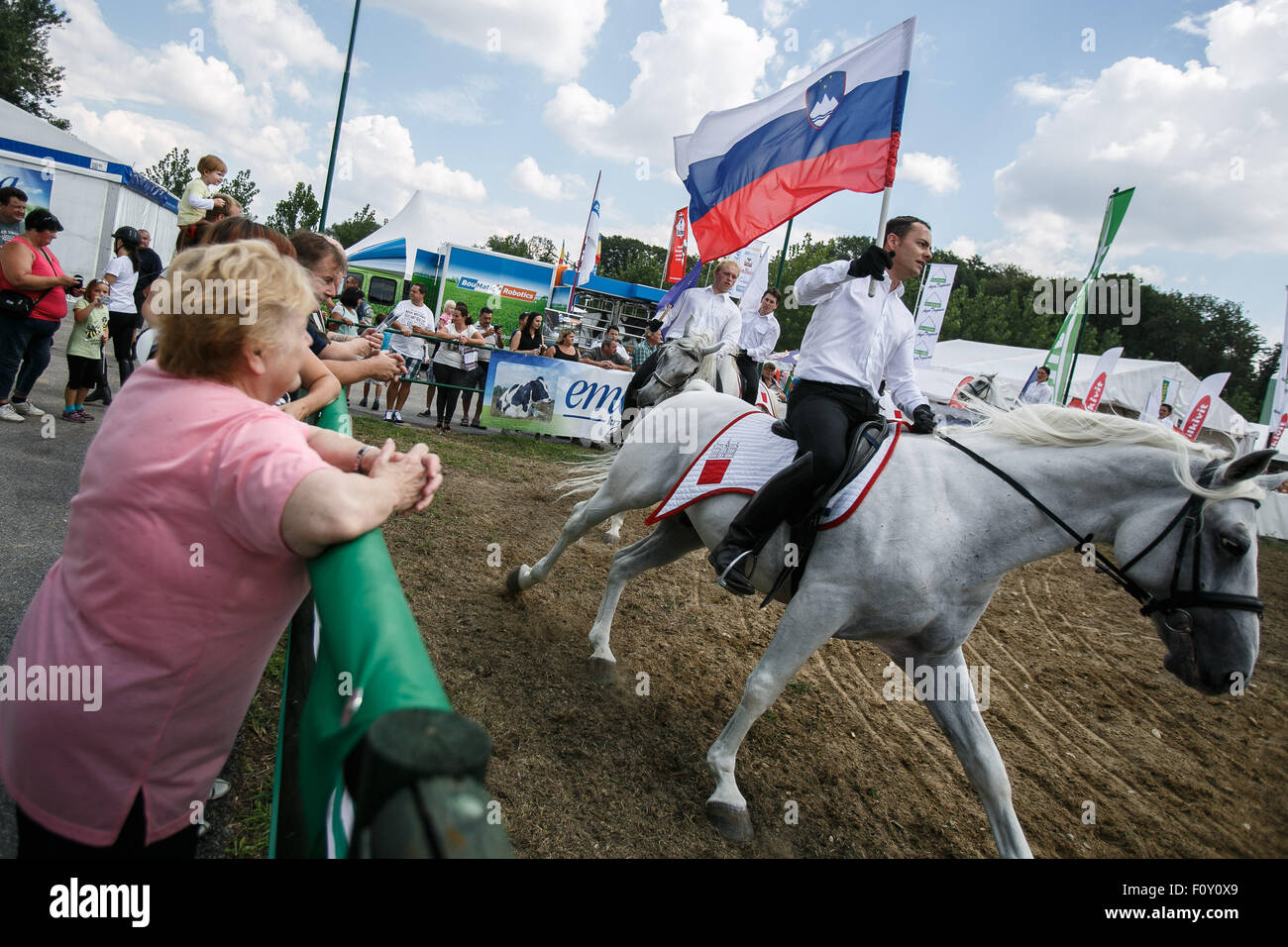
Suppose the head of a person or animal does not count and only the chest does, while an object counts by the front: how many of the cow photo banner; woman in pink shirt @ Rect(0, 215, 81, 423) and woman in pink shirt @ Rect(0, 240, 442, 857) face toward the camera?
1

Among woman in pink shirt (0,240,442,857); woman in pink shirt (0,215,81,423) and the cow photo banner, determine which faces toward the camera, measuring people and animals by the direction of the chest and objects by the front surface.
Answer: the cow photo banner

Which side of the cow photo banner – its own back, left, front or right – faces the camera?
front

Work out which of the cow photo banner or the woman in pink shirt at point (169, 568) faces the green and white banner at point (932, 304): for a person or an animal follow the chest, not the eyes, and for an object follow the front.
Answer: the woman in pink shirt

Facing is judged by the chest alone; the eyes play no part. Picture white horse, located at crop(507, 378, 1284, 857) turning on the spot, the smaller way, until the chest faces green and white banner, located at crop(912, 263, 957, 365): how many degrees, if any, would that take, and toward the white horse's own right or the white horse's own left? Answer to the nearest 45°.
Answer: approximately 135° to the white horse's own left

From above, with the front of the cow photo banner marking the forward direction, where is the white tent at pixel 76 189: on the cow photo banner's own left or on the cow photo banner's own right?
on the cow photo banner's own right

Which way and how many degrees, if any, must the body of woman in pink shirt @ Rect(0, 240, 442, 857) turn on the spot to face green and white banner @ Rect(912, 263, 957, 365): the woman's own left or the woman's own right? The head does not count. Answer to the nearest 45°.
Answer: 0° — they already face it

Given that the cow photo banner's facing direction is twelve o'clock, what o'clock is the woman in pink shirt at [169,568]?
The woman in pink shirt is roughly at 12 o'clock from the cow photo banner.

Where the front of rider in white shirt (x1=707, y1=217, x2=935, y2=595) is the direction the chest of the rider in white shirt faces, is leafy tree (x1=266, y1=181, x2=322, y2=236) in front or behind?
behind

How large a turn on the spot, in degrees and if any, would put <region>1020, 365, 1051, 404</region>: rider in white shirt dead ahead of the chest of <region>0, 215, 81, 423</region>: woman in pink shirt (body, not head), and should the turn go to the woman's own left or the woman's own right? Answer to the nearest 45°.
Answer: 0° — they already face them

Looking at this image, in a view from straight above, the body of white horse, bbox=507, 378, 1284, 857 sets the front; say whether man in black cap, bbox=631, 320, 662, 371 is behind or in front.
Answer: behind

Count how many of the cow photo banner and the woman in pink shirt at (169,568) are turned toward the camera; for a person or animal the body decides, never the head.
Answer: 1

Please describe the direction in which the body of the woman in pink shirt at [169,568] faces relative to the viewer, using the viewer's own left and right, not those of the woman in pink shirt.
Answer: facing away from the viewer and to the right of the viewer
